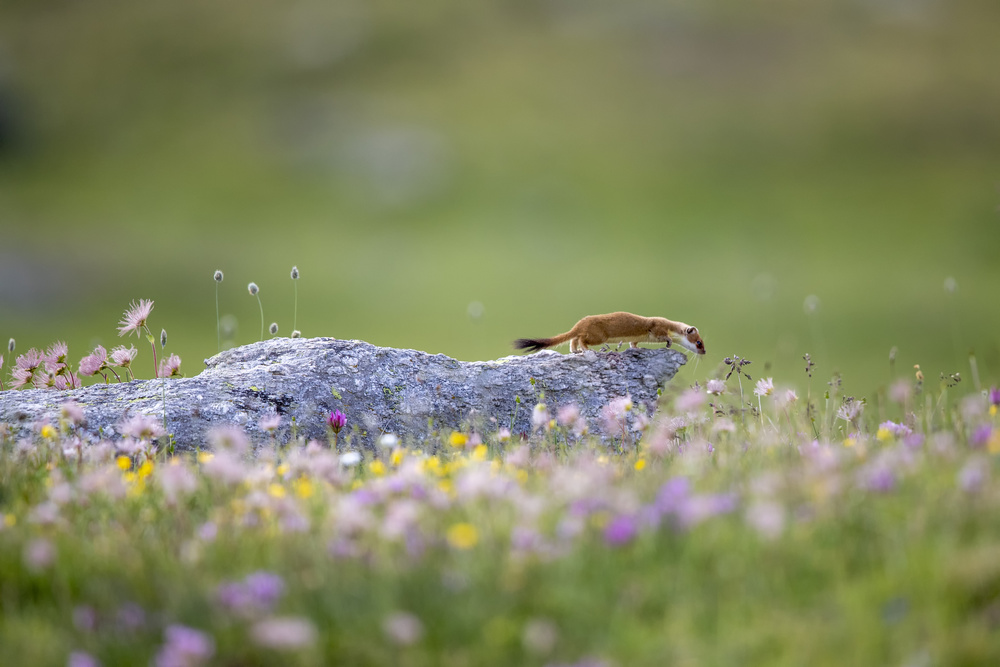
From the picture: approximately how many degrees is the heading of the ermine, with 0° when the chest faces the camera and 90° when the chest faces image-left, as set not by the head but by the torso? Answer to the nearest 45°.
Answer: approximately 270°

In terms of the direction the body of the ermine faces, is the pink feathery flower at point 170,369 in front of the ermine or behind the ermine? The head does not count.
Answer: behind

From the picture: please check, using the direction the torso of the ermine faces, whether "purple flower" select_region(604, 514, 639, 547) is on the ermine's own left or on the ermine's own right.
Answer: on the ermine's own right

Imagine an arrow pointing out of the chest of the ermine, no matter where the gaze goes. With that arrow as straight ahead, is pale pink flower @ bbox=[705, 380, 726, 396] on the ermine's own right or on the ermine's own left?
on the ermine's own right

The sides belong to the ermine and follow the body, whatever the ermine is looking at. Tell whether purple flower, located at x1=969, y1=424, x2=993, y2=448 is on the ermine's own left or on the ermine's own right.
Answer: on the ermine's own right

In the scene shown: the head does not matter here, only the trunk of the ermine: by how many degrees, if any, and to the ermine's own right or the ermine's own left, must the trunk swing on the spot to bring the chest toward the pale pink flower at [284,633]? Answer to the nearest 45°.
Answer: approximately 90° to the ermine's own right

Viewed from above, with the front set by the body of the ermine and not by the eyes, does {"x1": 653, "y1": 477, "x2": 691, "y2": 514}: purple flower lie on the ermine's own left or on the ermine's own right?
on the ermine's own right

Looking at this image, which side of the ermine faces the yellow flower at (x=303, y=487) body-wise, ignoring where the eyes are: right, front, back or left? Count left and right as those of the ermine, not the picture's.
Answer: right

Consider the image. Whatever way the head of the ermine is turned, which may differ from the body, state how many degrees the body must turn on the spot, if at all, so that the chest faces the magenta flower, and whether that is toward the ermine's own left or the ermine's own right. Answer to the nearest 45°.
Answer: approximately 135° to the ermine's own right

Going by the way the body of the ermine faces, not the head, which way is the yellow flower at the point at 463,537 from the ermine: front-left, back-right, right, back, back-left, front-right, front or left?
right

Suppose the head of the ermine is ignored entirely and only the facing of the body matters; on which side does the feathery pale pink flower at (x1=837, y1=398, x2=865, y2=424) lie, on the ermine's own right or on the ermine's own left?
on the ermine's own right

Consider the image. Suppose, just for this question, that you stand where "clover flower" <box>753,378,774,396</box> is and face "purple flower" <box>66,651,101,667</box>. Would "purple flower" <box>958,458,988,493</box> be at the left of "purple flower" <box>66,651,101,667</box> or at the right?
left
